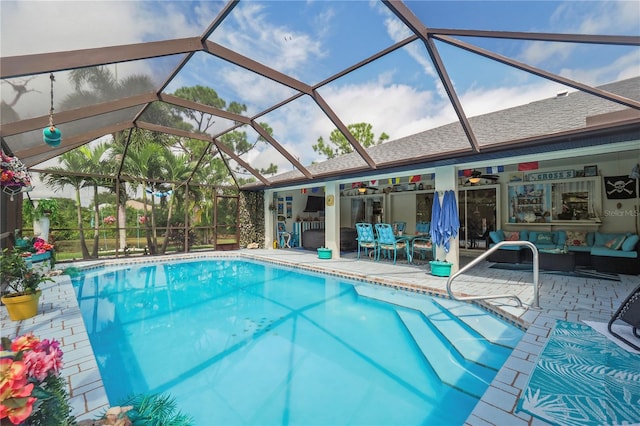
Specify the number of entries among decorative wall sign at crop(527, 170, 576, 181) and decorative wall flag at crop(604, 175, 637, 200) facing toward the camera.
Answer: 2

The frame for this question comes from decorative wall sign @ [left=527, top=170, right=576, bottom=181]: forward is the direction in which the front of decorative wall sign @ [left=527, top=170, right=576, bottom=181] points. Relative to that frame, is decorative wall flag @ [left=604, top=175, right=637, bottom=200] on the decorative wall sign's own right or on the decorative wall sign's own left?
on the decorative wall sign's own left

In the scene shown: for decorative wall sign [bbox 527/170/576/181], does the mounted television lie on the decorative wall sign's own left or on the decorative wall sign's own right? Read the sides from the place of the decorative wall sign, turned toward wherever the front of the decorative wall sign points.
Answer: on the decorative wall sign's own right

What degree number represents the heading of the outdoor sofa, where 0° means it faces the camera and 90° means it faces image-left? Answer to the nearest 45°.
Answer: approximately 45°

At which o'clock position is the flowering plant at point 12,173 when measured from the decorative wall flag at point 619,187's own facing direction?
The flowering plant is roughly at 1 o'clock from the decorative wall flag.
